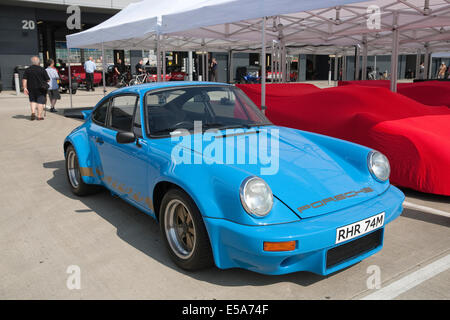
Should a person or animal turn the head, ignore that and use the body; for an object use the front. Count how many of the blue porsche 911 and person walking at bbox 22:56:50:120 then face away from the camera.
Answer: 1

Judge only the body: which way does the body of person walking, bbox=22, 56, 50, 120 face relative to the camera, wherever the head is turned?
away from the camera

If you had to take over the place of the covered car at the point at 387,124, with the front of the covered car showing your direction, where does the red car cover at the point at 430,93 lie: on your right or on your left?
on your left

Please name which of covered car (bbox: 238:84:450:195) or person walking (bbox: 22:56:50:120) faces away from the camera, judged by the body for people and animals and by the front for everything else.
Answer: the person walking

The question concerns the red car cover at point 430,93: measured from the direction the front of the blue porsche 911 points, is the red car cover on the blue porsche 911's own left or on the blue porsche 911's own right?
on the blue porsche 911's own left

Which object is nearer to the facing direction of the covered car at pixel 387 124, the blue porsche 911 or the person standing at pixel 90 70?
the blue porsche 911

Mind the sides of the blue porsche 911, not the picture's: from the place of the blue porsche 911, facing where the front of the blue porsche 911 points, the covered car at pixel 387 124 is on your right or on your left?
on your left

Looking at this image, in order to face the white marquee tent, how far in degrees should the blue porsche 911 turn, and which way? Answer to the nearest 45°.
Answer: approximately 135° to its left
